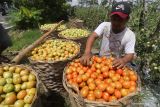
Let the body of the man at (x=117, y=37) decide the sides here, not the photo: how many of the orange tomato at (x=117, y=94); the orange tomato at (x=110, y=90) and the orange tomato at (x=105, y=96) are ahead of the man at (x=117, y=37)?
3

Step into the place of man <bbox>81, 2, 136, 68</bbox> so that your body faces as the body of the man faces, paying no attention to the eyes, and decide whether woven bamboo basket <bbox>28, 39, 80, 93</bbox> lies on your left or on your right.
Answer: on your right

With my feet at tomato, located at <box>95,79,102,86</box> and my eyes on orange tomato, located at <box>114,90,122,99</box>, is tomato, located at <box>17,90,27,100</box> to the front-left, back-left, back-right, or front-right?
back-right

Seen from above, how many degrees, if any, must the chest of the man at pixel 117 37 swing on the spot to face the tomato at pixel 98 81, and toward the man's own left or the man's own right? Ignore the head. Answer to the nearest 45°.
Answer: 0° — they already face it

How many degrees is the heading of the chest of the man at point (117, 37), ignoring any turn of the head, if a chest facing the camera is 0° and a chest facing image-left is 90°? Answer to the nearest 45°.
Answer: approximately 0°

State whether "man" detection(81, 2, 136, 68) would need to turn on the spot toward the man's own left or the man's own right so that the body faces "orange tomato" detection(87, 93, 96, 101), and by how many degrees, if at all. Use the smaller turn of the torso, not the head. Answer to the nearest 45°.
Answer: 0° — they already face it

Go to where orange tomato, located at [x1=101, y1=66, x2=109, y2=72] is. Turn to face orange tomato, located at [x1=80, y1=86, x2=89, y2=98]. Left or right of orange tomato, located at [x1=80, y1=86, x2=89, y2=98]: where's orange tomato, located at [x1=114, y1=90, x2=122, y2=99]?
left

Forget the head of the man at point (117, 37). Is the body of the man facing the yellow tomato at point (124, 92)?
yes
